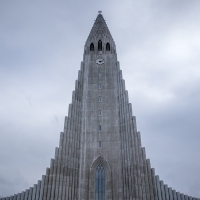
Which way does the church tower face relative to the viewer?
toward the camera
